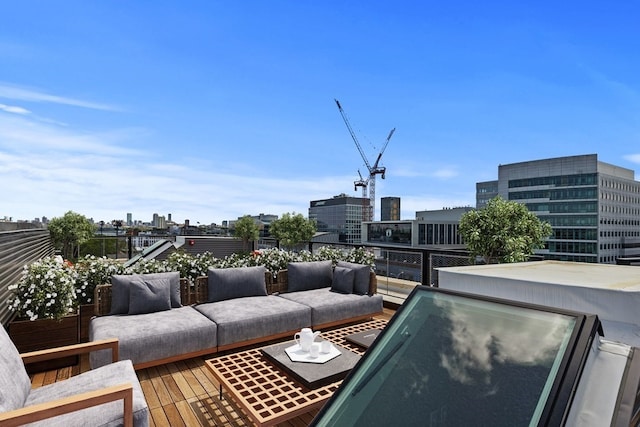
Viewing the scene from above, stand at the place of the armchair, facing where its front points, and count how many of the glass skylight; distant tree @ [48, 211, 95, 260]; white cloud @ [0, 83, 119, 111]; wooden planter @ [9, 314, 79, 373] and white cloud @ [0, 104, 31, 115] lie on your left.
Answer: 4

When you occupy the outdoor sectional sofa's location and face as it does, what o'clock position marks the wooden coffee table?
The wooden coffee table is roughly at 1 o'clock from the outdoor sectional sofa.

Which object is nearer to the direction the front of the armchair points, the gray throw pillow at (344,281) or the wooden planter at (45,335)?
the gray throw pillow

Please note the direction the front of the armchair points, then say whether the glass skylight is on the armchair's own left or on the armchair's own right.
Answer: on the armchair's own right

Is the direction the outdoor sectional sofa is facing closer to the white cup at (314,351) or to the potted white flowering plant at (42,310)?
the white cup

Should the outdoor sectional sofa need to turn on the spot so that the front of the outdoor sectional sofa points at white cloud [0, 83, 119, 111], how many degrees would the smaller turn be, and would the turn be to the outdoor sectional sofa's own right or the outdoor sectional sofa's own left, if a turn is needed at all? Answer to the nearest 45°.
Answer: approximately 180°

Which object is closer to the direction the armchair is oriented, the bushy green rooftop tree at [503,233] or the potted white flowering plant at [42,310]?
the bushy green rooftop tree

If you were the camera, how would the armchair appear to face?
facing to the right of the viewer

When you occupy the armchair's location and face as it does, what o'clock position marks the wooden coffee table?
The wooden coffee table is roughly at 12 o'clock from the armchair.

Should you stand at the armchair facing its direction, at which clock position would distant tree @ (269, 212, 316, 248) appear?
The distant tree is roughly at 10 o'clock from the armchair.

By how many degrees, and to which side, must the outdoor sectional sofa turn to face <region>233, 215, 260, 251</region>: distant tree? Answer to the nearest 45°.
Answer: approximately 135° to its left

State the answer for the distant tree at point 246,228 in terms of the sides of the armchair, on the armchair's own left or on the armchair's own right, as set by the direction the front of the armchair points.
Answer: on the armchair's own left

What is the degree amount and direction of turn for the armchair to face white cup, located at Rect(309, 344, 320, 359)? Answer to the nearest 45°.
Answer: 0° — it already faces it
